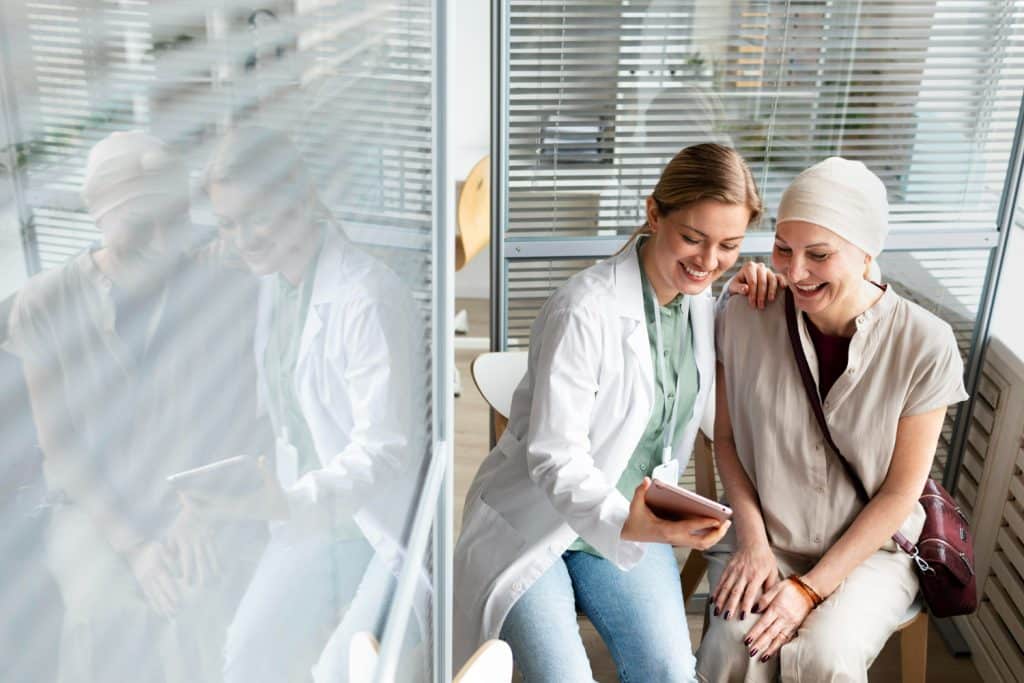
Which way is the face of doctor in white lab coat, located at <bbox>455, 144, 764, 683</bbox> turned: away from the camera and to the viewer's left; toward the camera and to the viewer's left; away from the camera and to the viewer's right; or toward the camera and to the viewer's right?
toward the camera and to the viewer's right

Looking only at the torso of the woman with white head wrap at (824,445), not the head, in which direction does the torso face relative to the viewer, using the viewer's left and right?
facing the viewer and to the left of the viewer

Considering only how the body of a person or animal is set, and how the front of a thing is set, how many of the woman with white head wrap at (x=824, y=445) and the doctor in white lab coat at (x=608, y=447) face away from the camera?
0

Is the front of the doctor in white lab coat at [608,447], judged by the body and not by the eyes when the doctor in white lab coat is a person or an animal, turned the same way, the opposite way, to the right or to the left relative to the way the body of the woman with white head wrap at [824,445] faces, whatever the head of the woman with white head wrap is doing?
to the left

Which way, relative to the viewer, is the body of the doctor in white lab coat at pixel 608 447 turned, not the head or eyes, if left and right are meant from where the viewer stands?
facing the viewer and to the right of the viewer

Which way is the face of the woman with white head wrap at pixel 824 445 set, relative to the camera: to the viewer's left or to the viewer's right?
to the viewer's left

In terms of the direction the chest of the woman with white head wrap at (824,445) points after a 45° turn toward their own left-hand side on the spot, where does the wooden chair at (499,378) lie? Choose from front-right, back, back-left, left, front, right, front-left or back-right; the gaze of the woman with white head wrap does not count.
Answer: right
